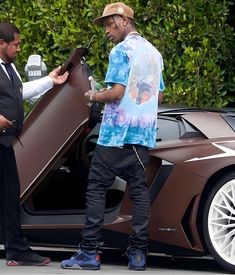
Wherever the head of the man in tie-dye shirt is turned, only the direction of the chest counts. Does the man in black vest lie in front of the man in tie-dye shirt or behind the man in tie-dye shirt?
in front

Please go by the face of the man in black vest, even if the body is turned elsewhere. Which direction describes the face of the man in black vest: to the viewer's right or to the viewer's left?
to the viewer's right

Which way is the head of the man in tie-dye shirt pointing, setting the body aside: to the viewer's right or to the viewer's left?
to the viewer's left
